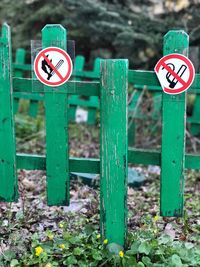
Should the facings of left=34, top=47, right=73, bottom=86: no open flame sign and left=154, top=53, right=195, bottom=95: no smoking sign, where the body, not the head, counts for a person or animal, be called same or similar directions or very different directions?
same or similar directions

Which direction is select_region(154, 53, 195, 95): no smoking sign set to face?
toward the camera

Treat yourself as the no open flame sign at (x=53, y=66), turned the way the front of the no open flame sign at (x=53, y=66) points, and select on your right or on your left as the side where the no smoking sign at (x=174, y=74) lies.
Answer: on your left

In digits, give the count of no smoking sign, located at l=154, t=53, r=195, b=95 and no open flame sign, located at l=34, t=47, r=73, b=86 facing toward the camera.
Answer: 2

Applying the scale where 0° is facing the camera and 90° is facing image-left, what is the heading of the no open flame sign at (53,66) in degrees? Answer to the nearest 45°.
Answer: approximately 0°

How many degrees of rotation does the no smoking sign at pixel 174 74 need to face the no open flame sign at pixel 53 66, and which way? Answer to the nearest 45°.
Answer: approximately 90° to its right
